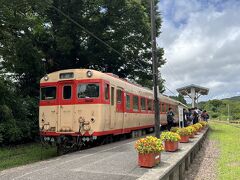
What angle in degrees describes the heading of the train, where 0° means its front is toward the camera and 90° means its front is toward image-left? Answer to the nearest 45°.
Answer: approximately 45°

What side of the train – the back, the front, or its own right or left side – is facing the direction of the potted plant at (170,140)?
left

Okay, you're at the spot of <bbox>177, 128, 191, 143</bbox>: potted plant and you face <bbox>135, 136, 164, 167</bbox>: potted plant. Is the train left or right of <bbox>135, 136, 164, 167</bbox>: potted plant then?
right

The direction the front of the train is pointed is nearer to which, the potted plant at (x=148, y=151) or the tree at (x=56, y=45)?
the potted plant

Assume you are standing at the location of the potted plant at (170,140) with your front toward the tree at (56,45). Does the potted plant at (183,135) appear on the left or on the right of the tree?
right

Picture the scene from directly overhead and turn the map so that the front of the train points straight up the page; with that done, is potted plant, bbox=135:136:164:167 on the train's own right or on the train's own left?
on the train's own left

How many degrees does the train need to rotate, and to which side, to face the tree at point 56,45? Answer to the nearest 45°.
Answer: approximately 135° to its right

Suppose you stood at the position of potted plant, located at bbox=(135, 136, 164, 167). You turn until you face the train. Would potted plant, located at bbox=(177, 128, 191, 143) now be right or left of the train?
right
